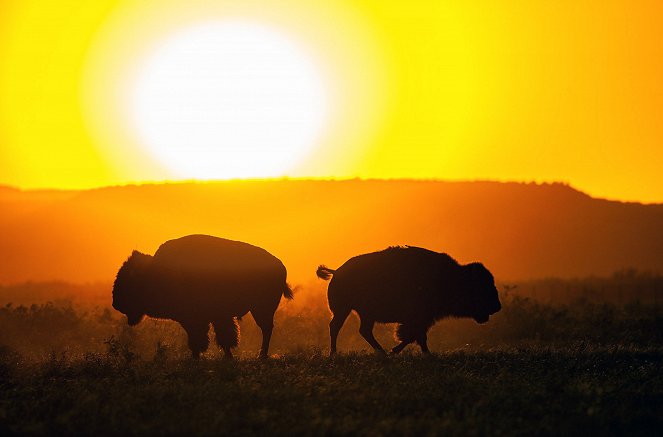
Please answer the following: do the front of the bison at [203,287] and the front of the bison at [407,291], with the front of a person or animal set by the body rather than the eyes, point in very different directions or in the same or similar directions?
very different directions

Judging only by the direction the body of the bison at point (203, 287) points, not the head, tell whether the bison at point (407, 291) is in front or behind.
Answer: behind

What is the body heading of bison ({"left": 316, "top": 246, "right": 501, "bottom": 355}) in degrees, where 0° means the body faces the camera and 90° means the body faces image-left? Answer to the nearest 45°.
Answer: approximately 270°

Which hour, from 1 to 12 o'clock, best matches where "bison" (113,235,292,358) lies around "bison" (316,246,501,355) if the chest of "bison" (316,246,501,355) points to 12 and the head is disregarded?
"bison" (113,235,292,358) is roughly at 6 o'clock from "bison" (316,246,501,355).

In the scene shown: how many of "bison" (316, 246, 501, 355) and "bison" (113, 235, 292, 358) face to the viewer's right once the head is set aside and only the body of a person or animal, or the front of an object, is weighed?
1

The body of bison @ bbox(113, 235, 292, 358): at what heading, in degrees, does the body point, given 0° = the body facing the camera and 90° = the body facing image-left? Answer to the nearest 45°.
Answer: approximately 90°

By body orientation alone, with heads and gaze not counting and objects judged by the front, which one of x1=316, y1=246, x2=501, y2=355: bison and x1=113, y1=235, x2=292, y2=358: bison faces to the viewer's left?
x1=113, y1=235, x2=292, y2=358: bison
